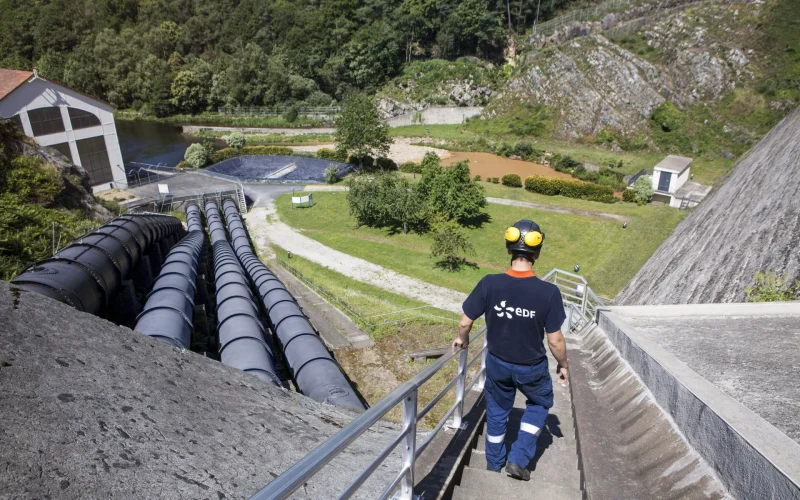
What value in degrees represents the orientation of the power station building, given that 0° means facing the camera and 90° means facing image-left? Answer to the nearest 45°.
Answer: approximately 315°

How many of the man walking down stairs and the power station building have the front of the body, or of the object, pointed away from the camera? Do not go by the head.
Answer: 1

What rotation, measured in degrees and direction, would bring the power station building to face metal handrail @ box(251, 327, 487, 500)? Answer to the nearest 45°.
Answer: approximately 45° to its right

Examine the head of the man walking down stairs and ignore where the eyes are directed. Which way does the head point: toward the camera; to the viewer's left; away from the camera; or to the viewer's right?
away from the camera

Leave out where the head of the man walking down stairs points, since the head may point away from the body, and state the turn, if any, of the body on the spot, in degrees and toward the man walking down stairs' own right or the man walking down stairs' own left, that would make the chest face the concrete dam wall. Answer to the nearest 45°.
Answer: approximately 45° to the man walking down stairs' own right

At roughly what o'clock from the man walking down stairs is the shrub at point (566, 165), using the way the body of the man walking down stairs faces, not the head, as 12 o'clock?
The shrub is roughly at 12 o'clock from the man walking down stairs.

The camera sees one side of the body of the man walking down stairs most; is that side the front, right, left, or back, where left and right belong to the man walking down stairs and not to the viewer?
back

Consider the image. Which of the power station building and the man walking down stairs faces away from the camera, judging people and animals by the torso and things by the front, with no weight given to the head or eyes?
the man walking down stairs

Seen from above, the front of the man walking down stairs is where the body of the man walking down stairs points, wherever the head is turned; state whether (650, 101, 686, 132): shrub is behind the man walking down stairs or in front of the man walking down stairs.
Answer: in front

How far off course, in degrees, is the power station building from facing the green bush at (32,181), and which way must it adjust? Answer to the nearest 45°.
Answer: approximately 45° to its right

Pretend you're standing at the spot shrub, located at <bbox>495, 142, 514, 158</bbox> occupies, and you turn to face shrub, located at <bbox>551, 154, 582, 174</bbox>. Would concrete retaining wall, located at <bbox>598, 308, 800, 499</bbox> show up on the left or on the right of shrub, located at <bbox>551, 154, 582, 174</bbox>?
right
